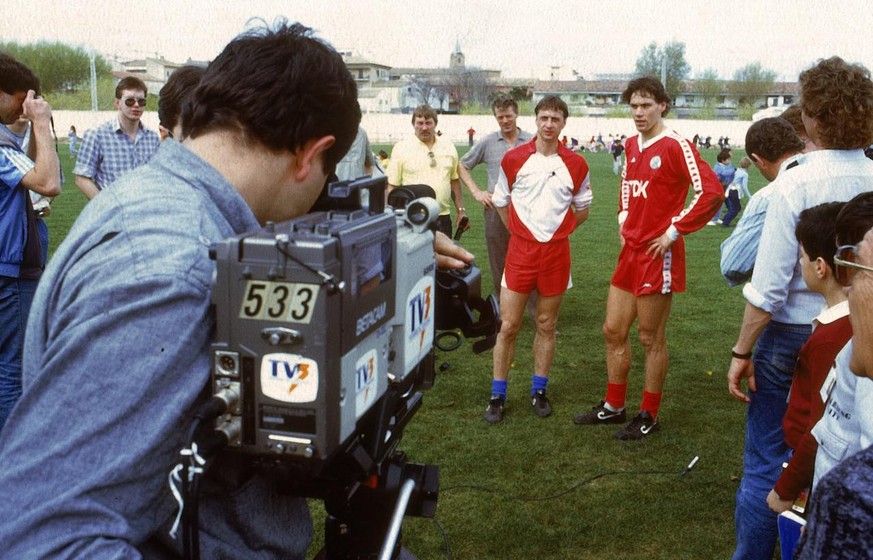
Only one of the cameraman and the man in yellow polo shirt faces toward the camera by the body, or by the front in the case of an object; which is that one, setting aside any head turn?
the man in yellow polo shirt

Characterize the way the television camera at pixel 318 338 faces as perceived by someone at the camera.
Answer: facing away from the viewer and to the right of the viewer

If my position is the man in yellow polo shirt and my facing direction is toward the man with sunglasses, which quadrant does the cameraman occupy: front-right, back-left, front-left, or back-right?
front-left

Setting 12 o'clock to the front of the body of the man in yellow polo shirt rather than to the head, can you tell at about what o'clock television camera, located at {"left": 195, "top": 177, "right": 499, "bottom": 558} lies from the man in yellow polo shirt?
The television camera is roughly at 12 o'clock from the man in yellow polo shirt.

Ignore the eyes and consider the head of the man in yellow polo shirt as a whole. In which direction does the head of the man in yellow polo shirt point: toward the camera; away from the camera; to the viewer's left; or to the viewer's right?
toward the camera

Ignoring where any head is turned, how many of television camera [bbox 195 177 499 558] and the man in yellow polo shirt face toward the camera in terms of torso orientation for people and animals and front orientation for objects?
1

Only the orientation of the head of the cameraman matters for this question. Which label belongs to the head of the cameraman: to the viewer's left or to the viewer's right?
to the viewer's right

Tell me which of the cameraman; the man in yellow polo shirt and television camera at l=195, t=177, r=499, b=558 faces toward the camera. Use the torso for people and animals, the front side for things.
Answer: the man in yellow polo shirt

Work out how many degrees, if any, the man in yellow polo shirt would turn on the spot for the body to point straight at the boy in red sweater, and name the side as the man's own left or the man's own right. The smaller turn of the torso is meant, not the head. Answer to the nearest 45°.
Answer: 0° — they already face them

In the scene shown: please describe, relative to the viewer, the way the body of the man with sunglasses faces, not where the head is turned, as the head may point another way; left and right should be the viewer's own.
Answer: facing the viewer and to the right of the viewer

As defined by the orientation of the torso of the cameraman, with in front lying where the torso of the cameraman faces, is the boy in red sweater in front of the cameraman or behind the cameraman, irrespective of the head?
in front

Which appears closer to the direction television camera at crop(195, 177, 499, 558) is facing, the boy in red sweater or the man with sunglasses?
the boy in red sweater

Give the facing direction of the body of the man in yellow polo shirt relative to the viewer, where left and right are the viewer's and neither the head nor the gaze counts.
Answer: facing the viewer

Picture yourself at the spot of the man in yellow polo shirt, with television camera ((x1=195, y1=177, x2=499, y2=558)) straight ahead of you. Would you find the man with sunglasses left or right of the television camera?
right
